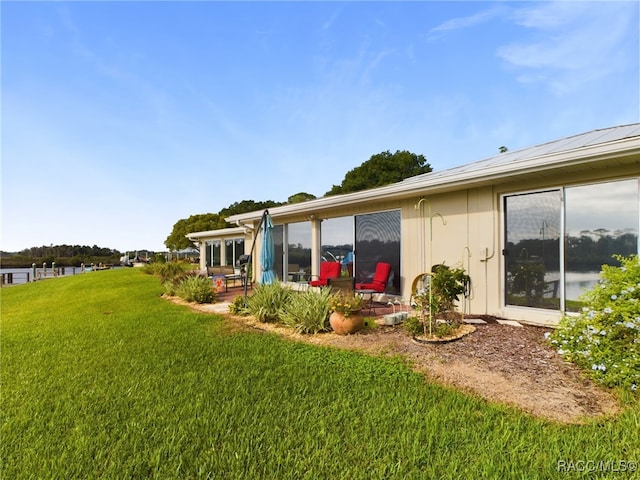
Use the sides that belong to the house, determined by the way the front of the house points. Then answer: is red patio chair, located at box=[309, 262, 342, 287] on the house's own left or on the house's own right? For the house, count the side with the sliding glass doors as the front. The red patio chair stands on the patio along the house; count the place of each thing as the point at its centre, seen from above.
on the house's own right

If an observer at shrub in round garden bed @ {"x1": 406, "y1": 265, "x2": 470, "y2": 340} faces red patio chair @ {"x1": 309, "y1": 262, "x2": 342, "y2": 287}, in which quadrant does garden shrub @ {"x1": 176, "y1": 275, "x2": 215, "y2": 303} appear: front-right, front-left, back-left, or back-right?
front-left

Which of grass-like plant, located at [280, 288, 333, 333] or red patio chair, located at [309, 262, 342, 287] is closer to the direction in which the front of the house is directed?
the grass-like plant

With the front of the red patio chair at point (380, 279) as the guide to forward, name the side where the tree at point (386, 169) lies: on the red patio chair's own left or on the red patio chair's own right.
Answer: on the red patio chair's own right

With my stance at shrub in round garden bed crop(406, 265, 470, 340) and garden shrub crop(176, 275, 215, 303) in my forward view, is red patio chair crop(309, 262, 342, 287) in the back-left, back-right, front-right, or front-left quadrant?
front-right

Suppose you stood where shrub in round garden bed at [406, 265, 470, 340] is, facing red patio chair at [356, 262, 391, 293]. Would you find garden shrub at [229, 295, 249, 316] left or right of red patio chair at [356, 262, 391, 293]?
left

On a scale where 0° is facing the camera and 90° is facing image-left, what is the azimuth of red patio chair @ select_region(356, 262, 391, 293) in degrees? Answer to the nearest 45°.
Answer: approximately 90°

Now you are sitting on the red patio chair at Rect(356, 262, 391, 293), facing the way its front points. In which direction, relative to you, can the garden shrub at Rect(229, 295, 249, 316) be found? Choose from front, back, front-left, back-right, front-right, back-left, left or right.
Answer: front

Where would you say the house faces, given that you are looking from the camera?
facing the viewer and to the left of the viewer

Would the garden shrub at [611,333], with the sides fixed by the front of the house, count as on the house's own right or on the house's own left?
on the house's own left

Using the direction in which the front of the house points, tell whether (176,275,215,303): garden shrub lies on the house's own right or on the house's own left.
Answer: on the house's own right
